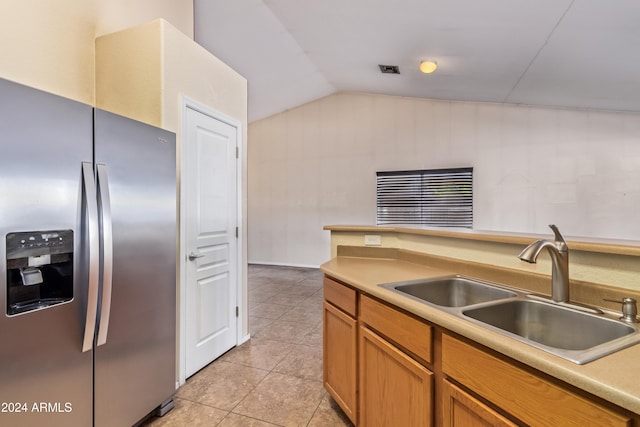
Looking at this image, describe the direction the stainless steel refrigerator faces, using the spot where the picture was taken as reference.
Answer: facing the viewer and to the right of the viewer

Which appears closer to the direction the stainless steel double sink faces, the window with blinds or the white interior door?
the white interior door

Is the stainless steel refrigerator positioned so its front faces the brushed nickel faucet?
yes

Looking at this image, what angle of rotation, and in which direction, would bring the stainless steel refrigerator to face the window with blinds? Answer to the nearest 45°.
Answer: approximately 45° to its left

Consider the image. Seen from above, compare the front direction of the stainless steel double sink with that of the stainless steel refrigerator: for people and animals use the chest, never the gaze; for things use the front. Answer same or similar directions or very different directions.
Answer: very different directions

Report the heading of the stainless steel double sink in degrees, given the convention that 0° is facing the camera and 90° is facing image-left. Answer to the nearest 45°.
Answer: approximately 45°

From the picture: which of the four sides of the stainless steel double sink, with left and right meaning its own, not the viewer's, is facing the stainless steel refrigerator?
front

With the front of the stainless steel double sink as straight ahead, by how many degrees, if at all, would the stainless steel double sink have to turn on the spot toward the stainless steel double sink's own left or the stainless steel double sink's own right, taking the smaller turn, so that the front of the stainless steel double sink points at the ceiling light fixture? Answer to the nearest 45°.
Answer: approximately 135° to the stainless steel double sink's own right

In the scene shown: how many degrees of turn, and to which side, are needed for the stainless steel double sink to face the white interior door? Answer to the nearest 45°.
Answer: approximately 45° to its right

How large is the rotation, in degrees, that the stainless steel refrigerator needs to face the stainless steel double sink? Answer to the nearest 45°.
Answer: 0° — it already faces it

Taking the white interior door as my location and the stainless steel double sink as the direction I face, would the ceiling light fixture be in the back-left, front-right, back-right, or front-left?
front-left

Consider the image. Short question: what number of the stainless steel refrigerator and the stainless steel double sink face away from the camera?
0

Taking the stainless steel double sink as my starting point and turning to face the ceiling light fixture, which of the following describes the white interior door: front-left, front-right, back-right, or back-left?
front-left

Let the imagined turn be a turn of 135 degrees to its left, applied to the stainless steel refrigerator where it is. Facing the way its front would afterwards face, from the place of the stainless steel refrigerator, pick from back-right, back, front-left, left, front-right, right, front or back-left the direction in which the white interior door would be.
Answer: front-right

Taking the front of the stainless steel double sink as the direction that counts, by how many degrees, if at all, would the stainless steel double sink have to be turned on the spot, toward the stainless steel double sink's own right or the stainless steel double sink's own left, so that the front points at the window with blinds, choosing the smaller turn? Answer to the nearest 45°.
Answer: approximately 135° to the stainless steel double sink's own right

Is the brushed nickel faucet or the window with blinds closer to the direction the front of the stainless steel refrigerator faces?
the brushed nickel faucet

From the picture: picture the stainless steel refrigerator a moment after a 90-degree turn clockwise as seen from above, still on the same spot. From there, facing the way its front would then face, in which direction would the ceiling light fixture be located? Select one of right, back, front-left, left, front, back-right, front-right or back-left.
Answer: back-left
